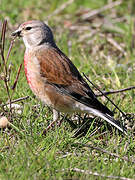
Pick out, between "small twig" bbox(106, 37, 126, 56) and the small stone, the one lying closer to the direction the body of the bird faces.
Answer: the small stone

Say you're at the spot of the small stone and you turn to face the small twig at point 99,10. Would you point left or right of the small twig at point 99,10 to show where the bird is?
right

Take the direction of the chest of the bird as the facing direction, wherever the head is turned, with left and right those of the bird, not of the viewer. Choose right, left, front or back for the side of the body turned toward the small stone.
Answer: front

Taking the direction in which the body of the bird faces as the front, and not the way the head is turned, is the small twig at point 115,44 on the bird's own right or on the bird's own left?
on the bird's own right

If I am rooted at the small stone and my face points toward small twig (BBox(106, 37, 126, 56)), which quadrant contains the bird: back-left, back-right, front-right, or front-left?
front-right

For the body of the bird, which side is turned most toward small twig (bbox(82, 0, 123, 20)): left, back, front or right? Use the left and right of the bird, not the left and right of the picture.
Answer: right

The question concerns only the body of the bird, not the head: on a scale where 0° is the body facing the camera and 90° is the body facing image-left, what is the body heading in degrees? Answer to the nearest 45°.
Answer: approximately 90°

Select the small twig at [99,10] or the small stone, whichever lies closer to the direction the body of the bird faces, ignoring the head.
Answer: the small stone
